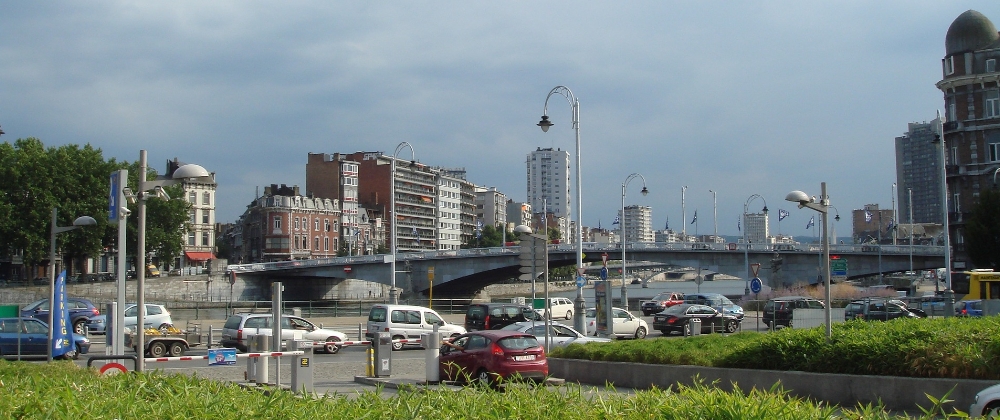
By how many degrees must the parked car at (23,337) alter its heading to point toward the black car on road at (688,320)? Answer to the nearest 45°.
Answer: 0° — it already faces it

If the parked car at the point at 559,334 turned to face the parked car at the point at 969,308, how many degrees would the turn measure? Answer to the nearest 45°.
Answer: approximately 45° to its left

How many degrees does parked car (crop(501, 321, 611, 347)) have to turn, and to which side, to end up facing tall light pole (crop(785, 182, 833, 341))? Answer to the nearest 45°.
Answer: approximately 45° to its right

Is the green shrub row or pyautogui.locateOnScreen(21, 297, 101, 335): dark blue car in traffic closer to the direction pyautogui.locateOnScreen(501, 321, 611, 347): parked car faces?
the green shrub row

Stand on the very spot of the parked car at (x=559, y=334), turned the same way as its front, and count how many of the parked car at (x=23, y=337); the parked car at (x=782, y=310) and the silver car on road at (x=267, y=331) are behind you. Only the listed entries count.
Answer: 2

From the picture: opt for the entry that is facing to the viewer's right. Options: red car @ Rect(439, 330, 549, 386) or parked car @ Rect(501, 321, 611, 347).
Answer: the parked car

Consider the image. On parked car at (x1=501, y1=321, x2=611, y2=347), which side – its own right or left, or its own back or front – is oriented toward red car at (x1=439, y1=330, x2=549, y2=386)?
right

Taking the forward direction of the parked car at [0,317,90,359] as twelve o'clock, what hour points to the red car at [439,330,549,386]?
The red car is roughly at 2 o'clock from the parked car.

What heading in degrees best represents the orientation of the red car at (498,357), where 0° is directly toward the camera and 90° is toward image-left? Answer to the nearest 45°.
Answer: approximately 135°

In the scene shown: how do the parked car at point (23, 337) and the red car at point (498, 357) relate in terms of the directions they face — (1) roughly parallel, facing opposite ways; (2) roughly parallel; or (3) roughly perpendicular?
roughly perpendicular

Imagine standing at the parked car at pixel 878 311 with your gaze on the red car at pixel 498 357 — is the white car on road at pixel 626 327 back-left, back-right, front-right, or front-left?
front-right
